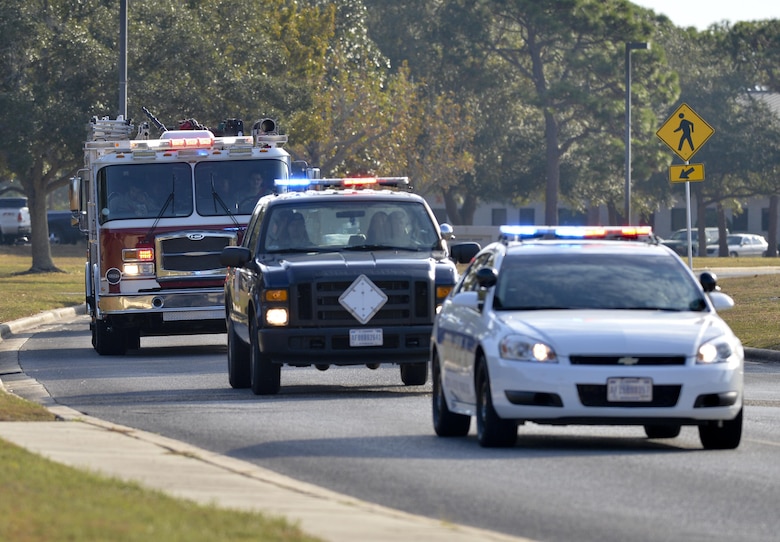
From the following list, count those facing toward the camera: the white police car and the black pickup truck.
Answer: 2

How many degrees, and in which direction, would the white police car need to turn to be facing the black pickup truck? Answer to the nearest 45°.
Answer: approximately 135° to its right

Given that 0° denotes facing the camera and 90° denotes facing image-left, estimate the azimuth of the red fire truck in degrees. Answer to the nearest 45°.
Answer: approximately 0°

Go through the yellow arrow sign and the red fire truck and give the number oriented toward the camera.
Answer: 2

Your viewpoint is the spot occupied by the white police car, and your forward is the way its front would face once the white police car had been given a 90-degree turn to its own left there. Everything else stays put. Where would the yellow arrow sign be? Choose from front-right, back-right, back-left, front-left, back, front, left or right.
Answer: left

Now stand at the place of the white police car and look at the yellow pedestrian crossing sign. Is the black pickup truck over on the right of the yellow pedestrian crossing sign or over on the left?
left

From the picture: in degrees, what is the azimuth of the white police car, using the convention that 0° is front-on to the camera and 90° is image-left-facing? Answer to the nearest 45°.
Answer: approximately 0°
